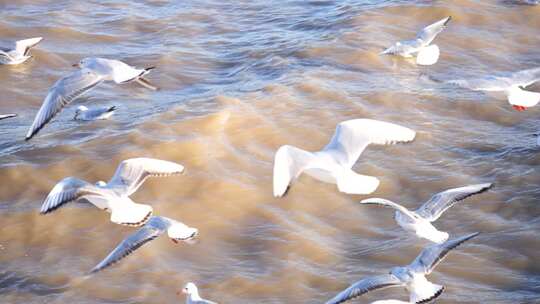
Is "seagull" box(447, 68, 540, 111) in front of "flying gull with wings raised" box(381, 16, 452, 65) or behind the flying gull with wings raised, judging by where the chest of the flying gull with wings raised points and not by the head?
behind

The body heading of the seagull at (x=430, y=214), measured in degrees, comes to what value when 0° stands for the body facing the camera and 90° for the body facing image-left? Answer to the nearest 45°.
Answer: approximately 135°

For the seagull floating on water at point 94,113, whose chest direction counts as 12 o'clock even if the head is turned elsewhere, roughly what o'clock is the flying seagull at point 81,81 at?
The flying seagull is roughly at 9 o'clock from the seagull floating on water.
